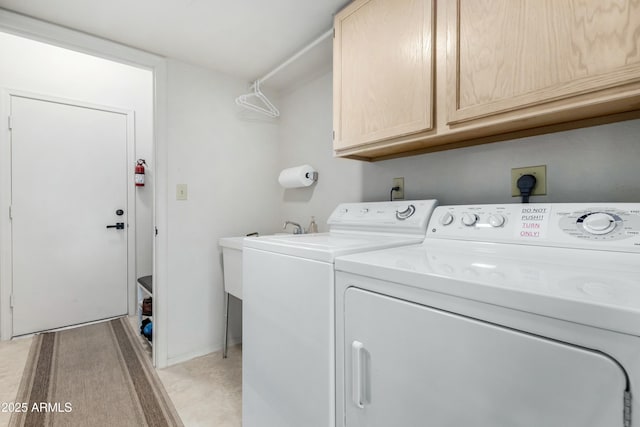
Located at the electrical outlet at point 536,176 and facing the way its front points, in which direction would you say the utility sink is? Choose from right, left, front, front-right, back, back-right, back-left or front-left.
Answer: front-right

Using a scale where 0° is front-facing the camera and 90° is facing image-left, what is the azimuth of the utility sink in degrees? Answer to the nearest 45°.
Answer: approximately 45°

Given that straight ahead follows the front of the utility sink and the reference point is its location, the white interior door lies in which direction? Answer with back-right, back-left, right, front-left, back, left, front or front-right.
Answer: right

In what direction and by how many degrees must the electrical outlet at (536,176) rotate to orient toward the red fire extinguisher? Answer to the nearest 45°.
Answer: approximately 45° to its right

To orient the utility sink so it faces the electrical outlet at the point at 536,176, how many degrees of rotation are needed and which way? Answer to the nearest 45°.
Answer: approximately 90° to its left

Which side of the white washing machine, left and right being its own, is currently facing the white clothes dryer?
left

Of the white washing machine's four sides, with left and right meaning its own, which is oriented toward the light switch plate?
right

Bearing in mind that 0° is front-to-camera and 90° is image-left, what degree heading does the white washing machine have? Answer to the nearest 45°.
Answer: approximately 45°

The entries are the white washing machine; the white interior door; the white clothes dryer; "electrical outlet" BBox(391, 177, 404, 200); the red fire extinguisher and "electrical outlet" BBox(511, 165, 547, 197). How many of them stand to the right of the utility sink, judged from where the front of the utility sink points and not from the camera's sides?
2

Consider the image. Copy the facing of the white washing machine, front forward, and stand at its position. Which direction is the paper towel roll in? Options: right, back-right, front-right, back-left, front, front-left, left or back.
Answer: back-right

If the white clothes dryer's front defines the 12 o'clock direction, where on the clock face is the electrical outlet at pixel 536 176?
The electrical outlet is roughly at 5 o'clock from the white clothes dryer.

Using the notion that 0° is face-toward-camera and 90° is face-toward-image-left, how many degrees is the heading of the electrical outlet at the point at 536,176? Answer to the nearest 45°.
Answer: approximately 45°

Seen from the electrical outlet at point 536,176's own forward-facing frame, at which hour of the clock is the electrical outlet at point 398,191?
the electrical outlet at point 398,191 is roughly at 2 o'clock from the electrical outlet at point 536,176.

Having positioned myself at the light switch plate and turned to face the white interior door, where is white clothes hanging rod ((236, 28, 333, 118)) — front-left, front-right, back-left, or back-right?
back-right

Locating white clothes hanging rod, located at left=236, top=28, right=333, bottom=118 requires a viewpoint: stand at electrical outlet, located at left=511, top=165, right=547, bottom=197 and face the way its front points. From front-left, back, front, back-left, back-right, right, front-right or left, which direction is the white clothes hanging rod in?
front-right
